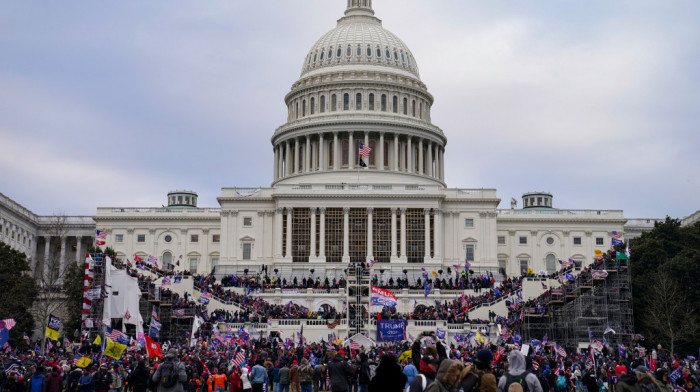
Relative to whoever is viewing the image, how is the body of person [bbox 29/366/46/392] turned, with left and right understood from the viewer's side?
facing away from the viewer

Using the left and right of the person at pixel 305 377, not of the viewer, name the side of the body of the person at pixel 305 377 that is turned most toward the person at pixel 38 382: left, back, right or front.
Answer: left

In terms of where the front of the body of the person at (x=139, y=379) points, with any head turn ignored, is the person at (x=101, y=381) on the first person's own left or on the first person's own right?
on the first person's own left

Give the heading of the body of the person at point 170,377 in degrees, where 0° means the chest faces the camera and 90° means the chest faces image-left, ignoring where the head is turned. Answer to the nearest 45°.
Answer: approximately 180°

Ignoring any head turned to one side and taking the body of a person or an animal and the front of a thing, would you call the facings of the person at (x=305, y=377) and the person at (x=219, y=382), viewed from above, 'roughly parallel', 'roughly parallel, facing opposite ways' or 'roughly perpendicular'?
roughly parallel

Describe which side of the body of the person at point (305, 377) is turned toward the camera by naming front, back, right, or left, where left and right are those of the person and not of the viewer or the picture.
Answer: back

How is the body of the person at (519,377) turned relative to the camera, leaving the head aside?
away from the camera

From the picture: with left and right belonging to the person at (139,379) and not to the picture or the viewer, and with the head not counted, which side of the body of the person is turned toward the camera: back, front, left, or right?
back

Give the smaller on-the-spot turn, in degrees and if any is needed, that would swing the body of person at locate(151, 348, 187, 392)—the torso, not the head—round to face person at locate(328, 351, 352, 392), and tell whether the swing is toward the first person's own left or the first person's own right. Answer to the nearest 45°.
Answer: approximately 45° to the first person's own right

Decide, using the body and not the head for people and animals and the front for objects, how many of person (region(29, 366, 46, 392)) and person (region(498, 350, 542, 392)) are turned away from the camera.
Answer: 2

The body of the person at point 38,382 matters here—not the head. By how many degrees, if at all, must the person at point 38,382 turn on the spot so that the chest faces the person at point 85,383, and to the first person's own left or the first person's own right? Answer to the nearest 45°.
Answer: approximately 90° to the first person's own right

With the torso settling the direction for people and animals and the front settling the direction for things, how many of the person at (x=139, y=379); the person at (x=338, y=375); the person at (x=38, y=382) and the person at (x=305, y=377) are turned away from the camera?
4

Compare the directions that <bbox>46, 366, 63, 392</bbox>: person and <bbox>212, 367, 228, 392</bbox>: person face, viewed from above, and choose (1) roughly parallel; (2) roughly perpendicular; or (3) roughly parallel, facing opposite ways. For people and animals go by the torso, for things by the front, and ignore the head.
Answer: roughly parallel

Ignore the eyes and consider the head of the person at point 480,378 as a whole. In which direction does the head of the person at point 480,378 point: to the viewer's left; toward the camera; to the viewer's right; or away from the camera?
away from the camera

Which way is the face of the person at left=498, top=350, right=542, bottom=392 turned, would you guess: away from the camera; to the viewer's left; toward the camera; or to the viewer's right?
away from the camera

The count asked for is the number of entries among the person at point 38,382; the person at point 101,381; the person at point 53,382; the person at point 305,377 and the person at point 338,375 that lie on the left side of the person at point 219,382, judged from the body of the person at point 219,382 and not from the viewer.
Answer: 3

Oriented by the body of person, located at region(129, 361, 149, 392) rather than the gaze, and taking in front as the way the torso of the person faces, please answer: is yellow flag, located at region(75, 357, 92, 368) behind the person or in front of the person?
in front
